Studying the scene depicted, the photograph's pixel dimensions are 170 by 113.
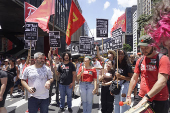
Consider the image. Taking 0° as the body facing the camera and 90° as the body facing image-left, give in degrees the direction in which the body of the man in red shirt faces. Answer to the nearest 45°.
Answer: approximately 45°

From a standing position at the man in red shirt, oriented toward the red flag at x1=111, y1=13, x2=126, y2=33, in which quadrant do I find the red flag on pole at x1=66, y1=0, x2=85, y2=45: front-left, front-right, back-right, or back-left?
front-left

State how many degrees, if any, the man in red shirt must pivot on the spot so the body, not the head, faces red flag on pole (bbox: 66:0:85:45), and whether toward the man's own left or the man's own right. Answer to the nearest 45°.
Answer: approximately 90° to the man's own right

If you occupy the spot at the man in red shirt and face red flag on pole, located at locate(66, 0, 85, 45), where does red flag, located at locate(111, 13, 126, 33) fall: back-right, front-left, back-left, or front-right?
front-right

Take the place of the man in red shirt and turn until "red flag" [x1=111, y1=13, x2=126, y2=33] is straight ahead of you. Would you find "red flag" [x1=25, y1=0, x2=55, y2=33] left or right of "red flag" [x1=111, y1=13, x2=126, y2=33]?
left

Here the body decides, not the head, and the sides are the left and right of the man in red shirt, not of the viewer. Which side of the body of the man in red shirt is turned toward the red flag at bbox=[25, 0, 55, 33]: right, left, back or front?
right

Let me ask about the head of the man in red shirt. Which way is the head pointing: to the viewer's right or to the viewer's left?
to the viewer's left

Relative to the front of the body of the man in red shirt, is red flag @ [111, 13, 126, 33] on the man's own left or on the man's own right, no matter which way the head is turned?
on the man's own right
